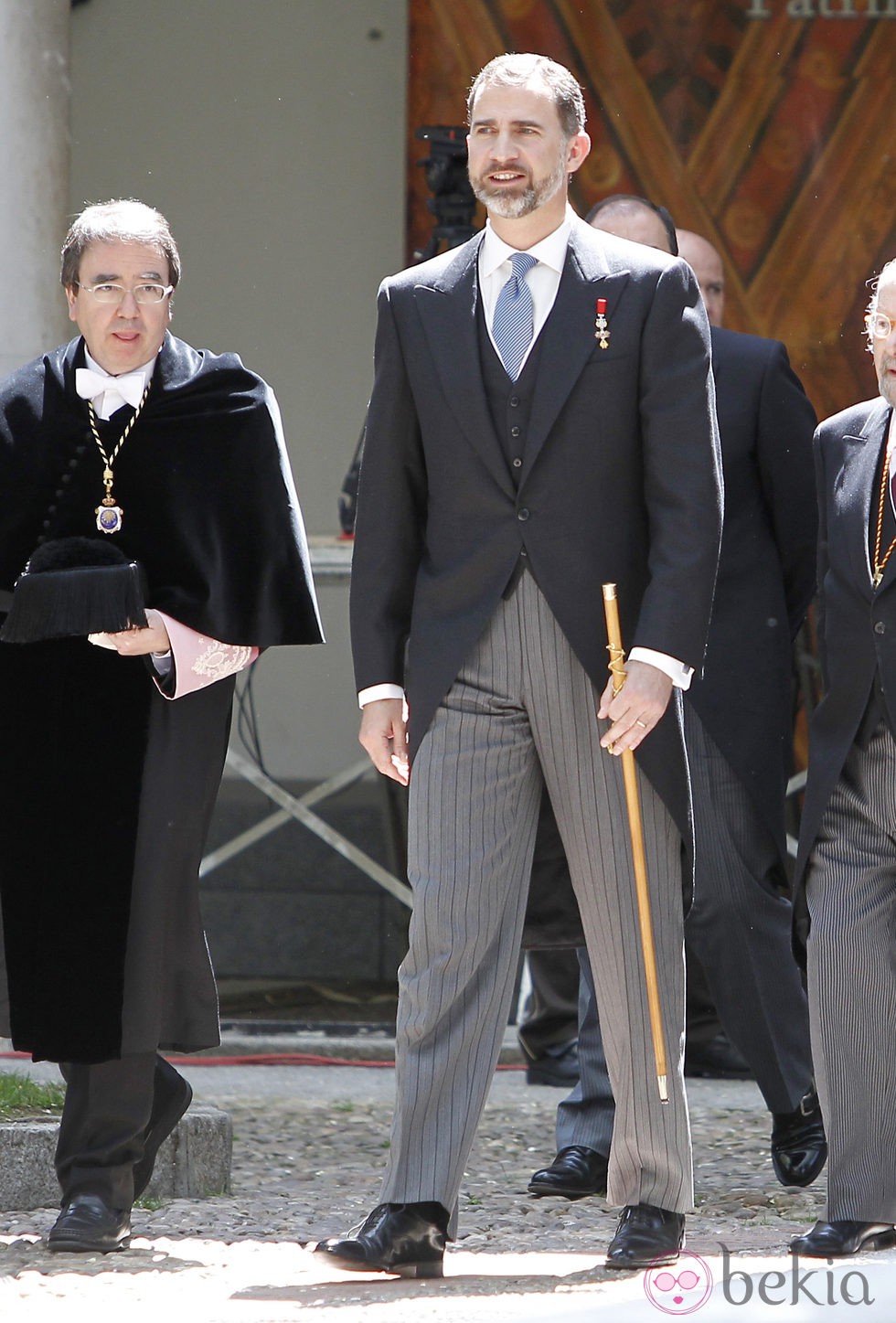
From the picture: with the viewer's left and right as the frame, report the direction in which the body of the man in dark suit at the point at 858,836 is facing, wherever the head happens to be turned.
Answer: facing the viewer and to the left of the viewer

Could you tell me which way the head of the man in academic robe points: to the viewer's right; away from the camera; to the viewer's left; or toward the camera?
toward the camera

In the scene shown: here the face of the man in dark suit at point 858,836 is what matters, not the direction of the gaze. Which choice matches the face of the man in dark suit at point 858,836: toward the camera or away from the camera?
toward the camera

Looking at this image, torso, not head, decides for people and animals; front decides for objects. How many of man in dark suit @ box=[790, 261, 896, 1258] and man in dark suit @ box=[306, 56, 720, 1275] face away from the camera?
0

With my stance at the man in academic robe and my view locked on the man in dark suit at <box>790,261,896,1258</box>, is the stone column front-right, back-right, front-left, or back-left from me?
back-left

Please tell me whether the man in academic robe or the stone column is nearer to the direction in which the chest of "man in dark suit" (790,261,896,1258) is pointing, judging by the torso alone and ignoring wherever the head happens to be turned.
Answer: the man in academic robe

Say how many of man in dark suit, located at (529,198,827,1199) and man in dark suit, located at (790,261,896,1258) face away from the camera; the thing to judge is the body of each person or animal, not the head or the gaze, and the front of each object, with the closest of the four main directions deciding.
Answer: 0

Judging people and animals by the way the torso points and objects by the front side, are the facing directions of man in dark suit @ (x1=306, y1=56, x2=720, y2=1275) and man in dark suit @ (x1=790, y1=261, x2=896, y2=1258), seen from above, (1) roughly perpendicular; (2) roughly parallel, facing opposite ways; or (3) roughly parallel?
roughly parallel

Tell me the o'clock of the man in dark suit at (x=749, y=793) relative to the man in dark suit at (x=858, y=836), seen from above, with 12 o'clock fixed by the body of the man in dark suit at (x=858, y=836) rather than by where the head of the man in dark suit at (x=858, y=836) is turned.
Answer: the man in dark suit at (x=749, y=793) is roughly at 4 o'clock from the man in dark suit at (x=858, y=836).

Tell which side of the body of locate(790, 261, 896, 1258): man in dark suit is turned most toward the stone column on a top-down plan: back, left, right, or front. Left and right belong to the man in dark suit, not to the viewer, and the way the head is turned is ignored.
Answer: right

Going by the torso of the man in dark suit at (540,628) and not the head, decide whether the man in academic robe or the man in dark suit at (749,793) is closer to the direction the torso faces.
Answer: the man in academic robe

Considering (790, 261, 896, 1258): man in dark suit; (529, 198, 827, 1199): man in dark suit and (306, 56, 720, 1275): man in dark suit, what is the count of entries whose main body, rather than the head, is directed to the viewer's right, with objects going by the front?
0
